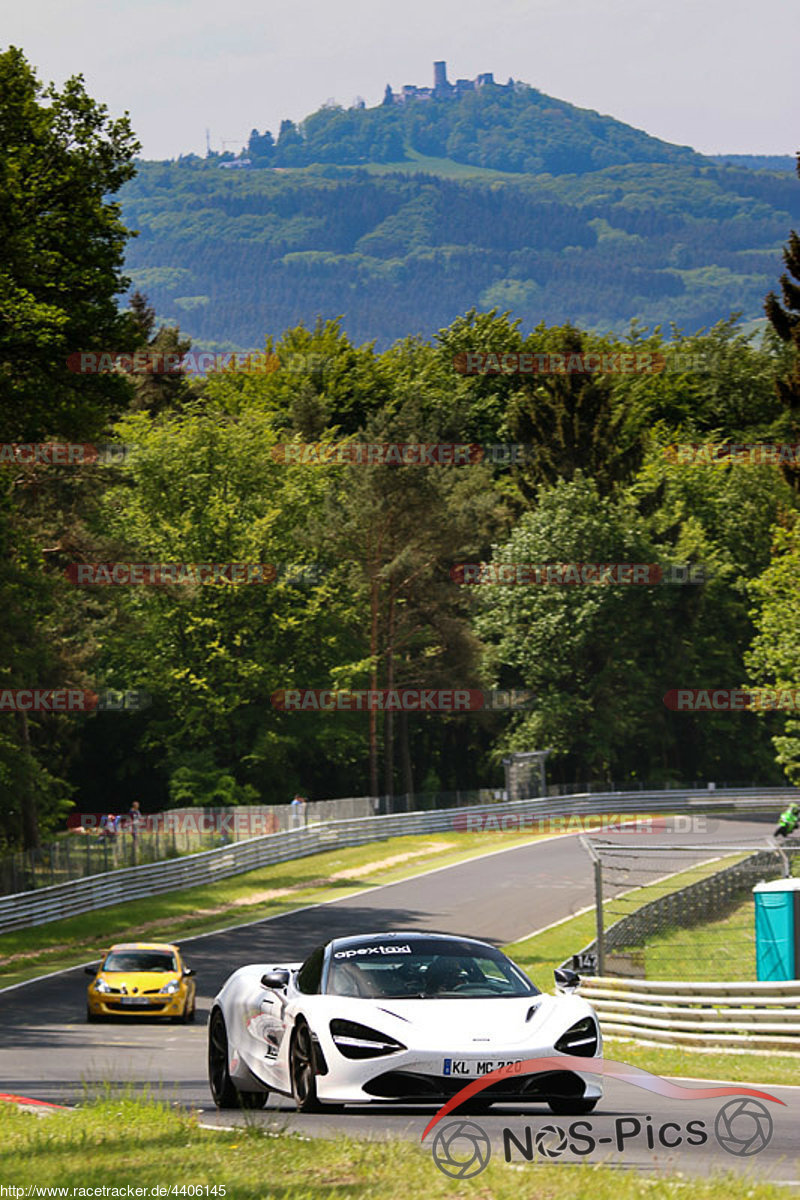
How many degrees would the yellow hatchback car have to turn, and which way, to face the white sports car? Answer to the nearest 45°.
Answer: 0° — it already faces it

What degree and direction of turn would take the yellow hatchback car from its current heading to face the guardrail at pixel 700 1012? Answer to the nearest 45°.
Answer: approximately 45° to its left

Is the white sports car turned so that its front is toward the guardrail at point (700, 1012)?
no

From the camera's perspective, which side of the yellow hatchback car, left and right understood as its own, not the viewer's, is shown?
front

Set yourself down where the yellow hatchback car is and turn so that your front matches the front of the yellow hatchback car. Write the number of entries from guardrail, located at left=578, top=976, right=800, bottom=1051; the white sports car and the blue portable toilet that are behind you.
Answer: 0

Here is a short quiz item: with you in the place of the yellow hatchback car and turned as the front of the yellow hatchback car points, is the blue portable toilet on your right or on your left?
on your left

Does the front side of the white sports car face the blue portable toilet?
no

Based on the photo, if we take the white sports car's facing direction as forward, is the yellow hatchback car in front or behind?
behind

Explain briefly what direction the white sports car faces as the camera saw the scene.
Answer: facing the viewer and to the right of the viewer

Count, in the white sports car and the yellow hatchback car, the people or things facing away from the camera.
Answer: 0

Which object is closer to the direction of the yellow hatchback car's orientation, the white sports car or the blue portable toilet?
the white sports car

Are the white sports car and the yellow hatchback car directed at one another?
no
